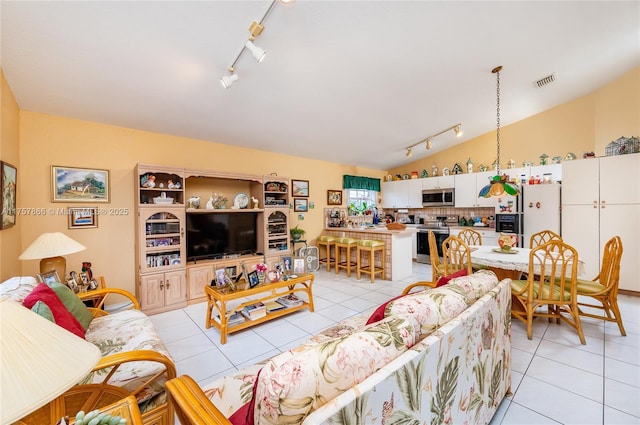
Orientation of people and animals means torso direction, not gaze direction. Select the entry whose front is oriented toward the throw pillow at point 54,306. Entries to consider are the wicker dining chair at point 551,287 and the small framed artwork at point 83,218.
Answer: the small framed artwork

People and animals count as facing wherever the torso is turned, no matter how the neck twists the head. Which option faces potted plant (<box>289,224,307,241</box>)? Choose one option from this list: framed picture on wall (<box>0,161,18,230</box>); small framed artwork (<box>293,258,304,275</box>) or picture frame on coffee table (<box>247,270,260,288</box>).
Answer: the framed picture on wall

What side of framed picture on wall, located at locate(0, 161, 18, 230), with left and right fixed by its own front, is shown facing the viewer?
right

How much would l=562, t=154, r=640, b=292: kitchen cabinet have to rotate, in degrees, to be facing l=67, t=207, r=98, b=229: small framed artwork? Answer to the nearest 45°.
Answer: approximately 45° to its right

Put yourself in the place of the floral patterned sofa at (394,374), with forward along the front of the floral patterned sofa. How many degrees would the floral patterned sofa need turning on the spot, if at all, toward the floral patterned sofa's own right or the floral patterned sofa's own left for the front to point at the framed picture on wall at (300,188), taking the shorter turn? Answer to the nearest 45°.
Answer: approximately 45° to the floral patterned sofa's own right

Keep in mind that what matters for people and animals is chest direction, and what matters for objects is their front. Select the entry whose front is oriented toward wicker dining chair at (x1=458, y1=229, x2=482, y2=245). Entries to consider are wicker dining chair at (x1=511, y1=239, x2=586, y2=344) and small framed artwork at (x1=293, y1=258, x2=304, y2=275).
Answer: wicker dining chair at (x1=511, y1=239, x2=586, y2=344)

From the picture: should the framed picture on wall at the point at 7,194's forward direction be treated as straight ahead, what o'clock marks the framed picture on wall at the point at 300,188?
the framed picture on wall at the point at 300,188 is roughly at 12 o'clock from the framed picture on wall at the point at 7,194.

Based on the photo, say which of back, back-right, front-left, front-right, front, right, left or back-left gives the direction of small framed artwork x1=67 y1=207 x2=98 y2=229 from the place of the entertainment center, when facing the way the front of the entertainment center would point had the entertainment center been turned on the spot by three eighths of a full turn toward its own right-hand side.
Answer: front

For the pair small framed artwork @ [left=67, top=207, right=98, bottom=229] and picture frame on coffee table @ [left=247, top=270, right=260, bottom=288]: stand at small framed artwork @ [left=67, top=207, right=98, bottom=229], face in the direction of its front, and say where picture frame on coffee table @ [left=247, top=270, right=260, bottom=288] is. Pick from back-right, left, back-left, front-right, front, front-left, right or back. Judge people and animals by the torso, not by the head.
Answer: front-left

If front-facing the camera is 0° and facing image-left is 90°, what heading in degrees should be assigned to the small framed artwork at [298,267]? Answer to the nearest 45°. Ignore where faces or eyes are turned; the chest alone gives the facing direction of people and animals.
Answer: approximately 0°

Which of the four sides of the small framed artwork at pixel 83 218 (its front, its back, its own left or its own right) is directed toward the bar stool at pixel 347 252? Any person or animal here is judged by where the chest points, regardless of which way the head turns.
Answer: left

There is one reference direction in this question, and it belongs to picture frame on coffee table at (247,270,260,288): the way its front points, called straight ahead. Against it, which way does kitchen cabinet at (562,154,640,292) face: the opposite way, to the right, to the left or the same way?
to the right
